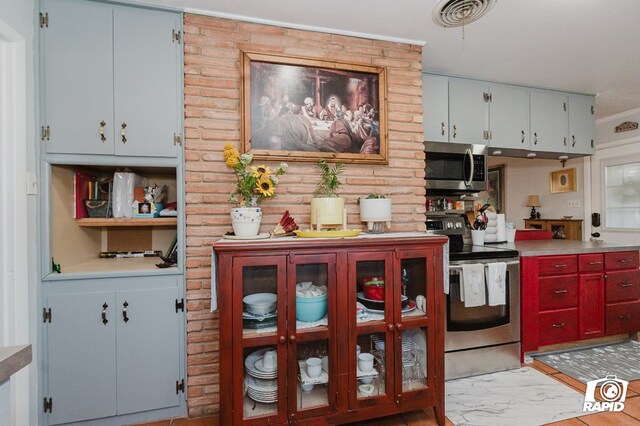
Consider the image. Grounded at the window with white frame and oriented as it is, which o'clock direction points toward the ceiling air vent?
The ceiling air vent is roughly at 11 o'clock from the window with white frame.

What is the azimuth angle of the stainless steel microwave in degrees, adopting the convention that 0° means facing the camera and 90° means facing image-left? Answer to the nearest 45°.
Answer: approximately 0°

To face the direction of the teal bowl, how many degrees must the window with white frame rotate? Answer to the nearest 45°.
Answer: approximately 45° to its left
